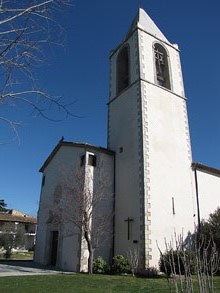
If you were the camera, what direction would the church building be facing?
facing the viewer and to the left of the viewer

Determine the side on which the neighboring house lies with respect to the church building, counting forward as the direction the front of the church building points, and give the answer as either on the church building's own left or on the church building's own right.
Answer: on the church building's own right
